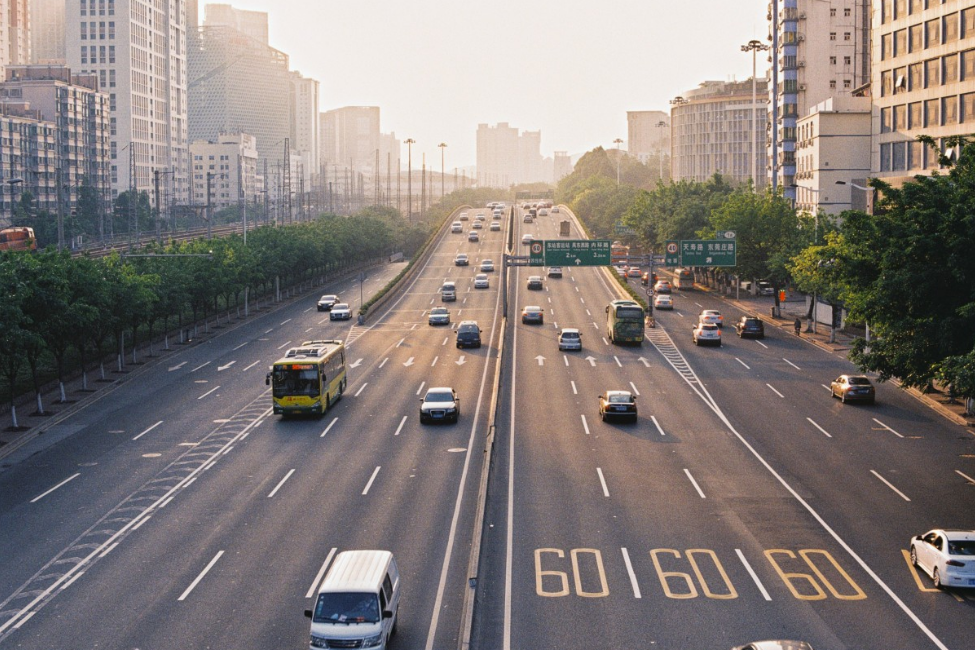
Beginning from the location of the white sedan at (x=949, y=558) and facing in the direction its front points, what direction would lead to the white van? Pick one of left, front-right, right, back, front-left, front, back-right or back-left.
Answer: left

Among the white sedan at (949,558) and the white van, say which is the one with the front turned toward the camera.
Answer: the white van

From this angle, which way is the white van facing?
toward the camera

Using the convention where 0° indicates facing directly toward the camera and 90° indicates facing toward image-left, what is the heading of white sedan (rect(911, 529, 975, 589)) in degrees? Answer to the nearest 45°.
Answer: approximately 135°

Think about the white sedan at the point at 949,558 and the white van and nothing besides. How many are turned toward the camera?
1

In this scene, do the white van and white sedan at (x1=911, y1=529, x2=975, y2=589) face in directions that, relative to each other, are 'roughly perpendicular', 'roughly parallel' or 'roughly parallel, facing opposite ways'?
roughly parallel, facing opposite ways

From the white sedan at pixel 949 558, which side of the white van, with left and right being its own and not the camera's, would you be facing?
left
